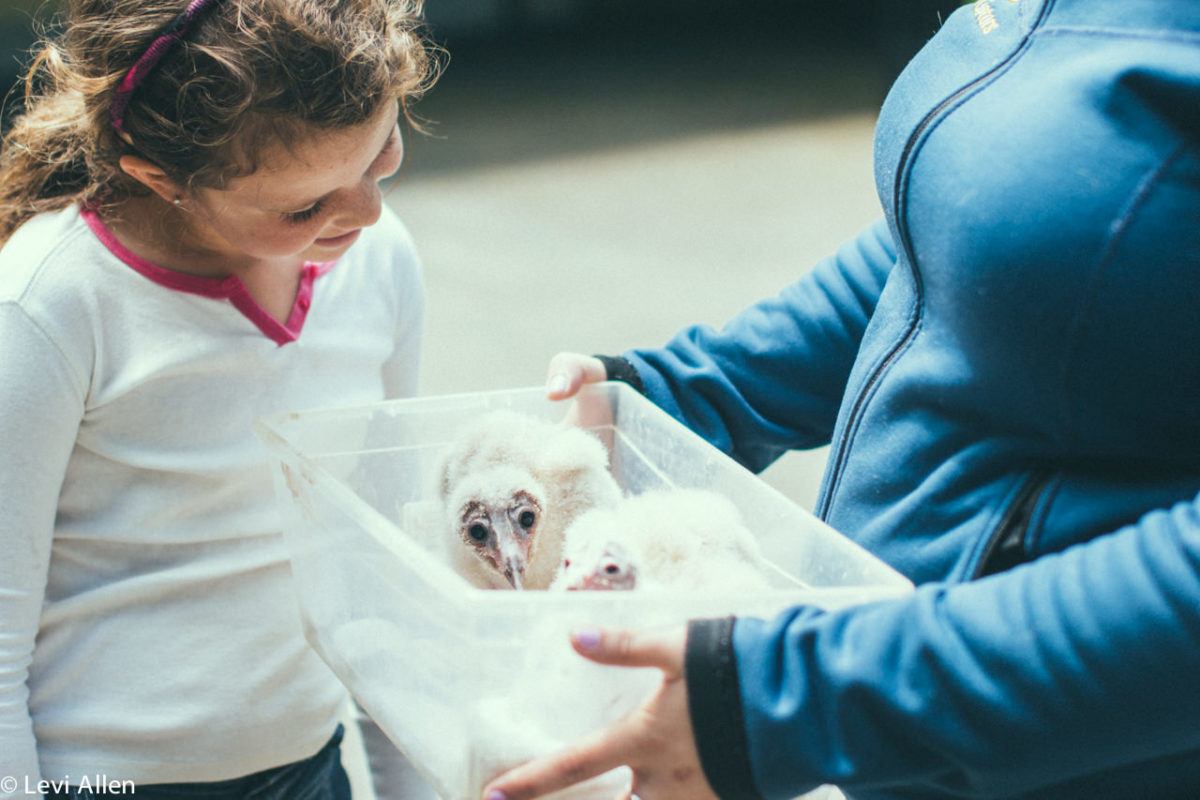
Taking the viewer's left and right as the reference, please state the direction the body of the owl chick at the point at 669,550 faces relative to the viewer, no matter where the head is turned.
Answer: facing the viewer and to the left of the viewer

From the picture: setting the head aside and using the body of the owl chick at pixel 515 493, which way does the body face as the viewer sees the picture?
toward the camera

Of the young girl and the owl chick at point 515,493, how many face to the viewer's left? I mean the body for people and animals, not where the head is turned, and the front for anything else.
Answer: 0

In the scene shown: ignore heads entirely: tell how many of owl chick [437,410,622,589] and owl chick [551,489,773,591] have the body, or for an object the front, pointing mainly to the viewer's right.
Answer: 0

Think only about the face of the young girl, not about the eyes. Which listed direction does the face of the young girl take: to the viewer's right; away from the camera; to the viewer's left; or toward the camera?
to the viewer's right

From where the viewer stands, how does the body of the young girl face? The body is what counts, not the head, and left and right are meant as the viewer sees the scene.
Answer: facing the viewer and to the right of the viewer

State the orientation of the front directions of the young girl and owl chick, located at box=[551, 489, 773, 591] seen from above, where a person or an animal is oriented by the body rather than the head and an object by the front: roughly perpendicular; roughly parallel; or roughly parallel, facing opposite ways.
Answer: roughly perpendicular
